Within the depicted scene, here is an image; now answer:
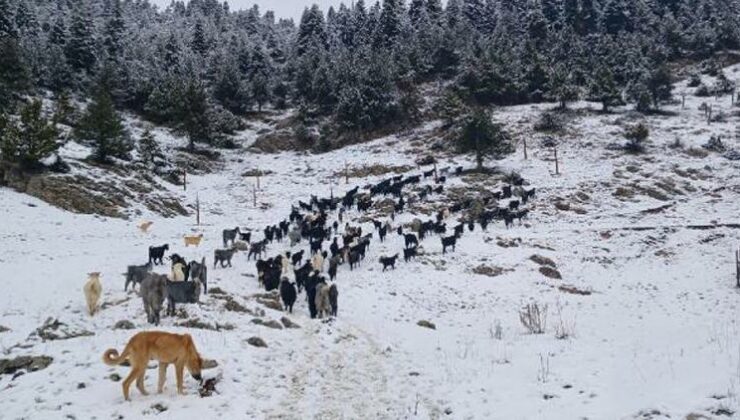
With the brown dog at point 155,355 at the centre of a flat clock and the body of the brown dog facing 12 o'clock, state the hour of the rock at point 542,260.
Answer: The rock is roughly at 11 o'clock from the brown dog.

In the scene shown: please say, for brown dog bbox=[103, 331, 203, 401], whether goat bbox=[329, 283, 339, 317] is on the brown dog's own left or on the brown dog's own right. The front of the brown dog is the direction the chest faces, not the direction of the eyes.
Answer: on the brown dog's own left

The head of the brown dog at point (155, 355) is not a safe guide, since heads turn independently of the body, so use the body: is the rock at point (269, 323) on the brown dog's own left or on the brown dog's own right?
on the brown dog's own left

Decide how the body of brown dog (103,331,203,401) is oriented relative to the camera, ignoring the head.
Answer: to the viewer's right

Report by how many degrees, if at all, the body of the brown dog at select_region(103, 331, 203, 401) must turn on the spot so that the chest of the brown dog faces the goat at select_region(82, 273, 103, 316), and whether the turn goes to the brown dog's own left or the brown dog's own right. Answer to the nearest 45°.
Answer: approximately 90° to the brown dog's own left
